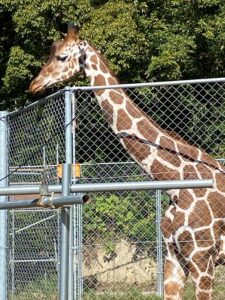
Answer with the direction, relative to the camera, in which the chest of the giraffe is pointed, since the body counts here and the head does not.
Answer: to the viewer's left
